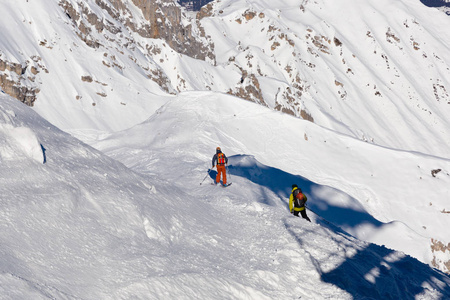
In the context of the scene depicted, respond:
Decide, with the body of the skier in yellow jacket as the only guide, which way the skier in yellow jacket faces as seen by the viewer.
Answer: away from the camera
